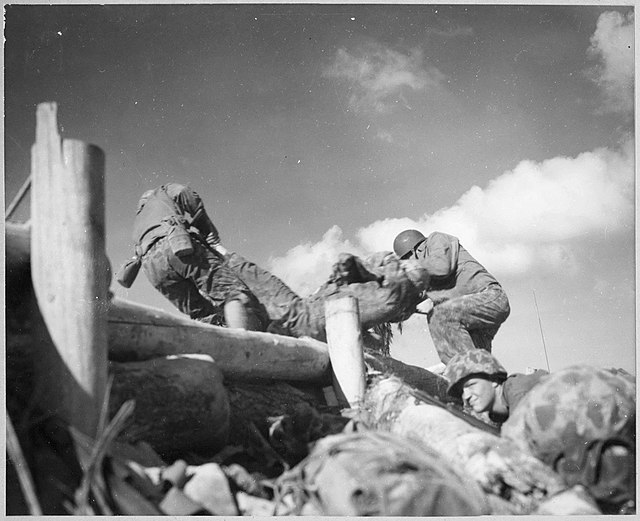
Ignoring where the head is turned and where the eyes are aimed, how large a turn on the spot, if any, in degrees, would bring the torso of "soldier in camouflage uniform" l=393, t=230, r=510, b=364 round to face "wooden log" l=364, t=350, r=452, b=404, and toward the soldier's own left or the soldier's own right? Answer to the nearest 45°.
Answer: approximately 45° to the soldier's own left

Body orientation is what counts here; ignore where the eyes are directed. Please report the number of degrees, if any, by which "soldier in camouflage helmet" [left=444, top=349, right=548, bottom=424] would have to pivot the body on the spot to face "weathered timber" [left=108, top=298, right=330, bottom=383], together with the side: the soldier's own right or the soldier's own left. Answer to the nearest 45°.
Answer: approximately 45° to the soldier's own right

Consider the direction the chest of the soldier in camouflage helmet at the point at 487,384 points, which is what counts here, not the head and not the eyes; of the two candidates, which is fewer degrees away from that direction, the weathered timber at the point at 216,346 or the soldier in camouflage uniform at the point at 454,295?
the weathered timber

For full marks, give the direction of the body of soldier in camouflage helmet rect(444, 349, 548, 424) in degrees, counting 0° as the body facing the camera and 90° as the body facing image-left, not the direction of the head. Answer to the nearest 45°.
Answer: approximately 45°

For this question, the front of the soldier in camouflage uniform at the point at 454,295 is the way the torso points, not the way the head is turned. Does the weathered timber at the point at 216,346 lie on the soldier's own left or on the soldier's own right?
on the soldier's own left

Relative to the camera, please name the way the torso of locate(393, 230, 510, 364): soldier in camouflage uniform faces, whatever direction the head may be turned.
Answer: to the viewer's left

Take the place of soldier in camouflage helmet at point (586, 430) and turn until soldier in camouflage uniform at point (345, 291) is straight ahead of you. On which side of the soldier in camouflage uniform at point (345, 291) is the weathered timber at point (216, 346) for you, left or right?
left
